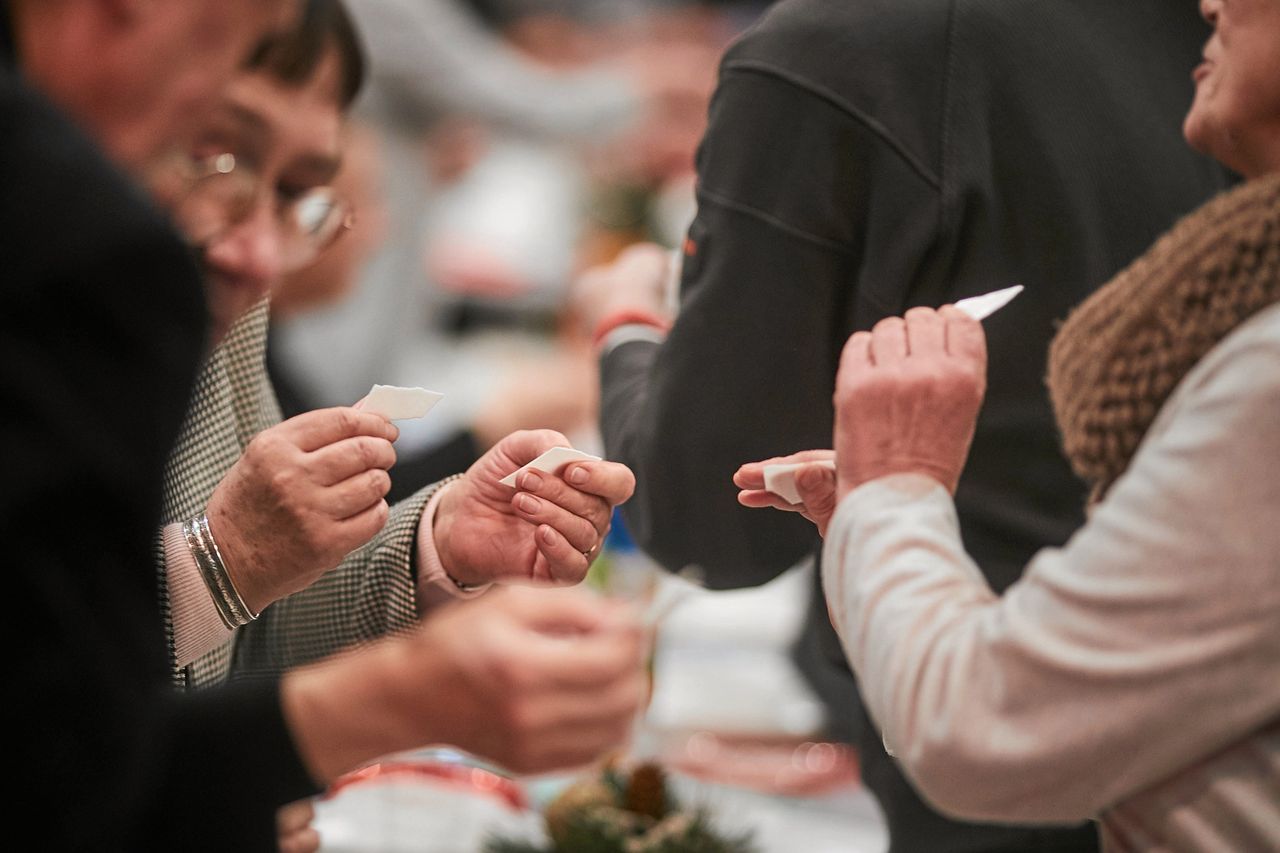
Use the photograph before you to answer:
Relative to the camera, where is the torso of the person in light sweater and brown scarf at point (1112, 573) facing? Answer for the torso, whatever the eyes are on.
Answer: to the viewer's left

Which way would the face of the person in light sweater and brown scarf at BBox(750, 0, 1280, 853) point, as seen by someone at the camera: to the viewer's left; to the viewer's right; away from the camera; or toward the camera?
to the viewer's left
